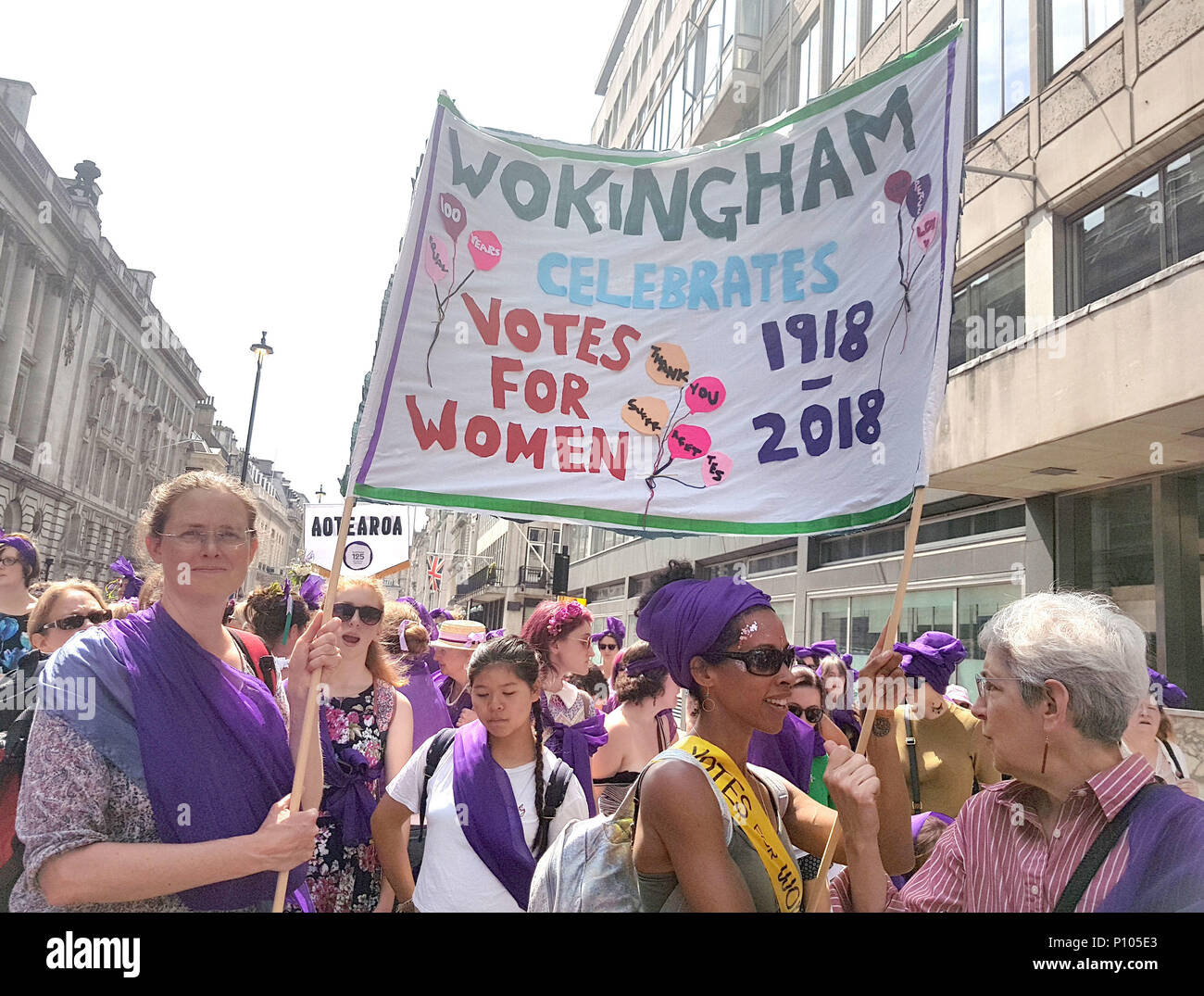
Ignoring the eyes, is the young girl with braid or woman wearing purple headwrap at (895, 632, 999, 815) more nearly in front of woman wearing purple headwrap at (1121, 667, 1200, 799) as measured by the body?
the young girl with braid

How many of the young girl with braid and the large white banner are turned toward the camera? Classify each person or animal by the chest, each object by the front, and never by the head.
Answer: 2

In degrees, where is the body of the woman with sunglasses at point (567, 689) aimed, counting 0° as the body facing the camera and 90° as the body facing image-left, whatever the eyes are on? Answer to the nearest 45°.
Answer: approximately 315°

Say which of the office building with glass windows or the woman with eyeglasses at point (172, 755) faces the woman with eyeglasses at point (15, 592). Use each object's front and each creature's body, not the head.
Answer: the office building with glass windows

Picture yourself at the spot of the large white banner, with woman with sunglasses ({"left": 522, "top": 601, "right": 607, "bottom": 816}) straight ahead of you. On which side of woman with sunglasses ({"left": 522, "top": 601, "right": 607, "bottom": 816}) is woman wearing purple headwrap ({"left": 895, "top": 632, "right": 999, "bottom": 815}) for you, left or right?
right

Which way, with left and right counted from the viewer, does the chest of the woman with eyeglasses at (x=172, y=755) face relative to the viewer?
facing the viewer and to the right of the viewer

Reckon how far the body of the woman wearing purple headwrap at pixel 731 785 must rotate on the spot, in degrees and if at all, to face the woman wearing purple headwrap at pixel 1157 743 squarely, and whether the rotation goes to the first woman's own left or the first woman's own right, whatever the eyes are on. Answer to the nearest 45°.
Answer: approximately 90° to the first woman's own left

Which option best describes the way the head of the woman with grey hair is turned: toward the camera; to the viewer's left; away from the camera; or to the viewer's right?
to the viewer's left

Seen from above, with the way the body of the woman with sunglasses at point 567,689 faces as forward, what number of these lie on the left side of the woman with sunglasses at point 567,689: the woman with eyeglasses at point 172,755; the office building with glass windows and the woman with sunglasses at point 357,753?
1

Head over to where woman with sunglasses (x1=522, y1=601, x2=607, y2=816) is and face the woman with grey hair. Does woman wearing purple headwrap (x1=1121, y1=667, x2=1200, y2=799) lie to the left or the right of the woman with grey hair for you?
left

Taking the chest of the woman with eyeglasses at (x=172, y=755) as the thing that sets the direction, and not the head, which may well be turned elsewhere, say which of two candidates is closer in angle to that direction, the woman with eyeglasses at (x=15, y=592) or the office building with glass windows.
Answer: the office building with glass windows
